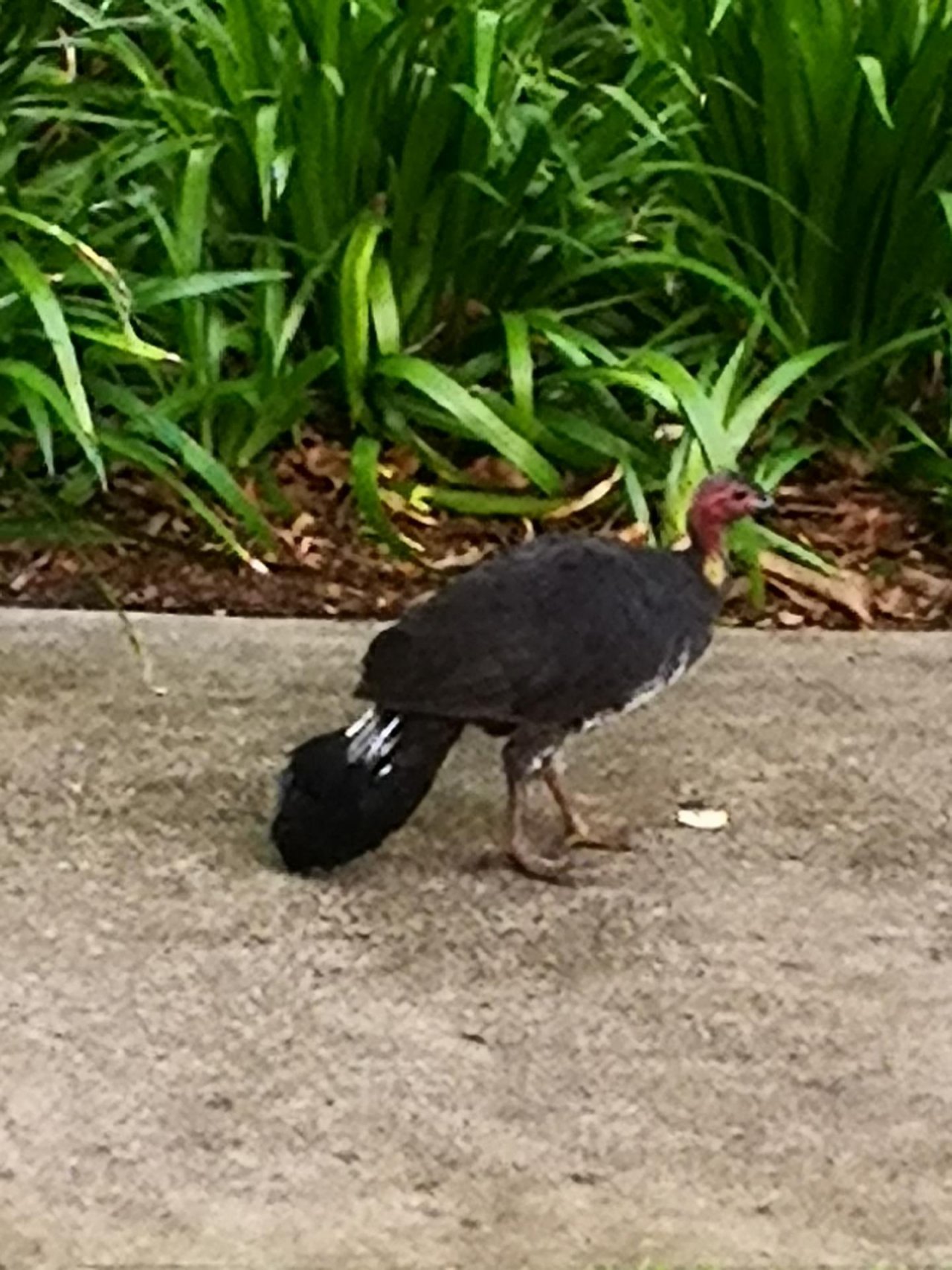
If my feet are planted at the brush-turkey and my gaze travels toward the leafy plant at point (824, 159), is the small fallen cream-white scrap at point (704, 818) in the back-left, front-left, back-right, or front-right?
front-right

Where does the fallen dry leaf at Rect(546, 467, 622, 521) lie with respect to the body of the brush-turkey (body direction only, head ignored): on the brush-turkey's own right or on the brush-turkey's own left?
on the brush-turkey's own left

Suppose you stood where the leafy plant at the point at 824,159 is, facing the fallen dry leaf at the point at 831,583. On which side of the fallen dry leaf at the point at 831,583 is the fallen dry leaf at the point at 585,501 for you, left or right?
right

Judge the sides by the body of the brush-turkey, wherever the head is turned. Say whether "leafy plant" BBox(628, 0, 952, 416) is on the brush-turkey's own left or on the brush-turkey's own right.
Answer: on the brush-turkey's own left

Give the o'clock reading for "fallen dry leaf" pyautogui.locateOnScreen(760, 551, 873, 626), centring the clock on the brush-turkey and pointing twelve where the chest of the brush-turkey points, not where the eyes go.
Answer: The fallen dry leaf is roughly at 10 o'clock from the brush-turkey.

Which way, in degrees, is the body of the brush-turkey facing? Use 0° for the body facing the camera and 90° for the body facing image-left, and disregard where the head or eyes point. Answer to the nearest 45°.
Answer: approximately 270°

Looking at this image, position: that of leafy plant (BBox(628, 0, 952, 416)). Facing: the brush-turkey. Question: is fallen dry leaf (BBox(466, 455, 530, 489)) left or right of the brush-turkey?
right

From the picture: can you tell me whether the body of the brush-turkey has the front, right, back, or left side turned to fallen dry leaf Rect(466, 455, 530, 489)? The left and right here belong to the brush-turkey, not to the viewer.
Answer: left

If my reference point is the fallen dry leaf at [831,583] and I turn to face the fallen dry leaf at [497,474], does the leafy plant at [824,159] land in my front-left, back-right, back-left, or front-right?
front-right
